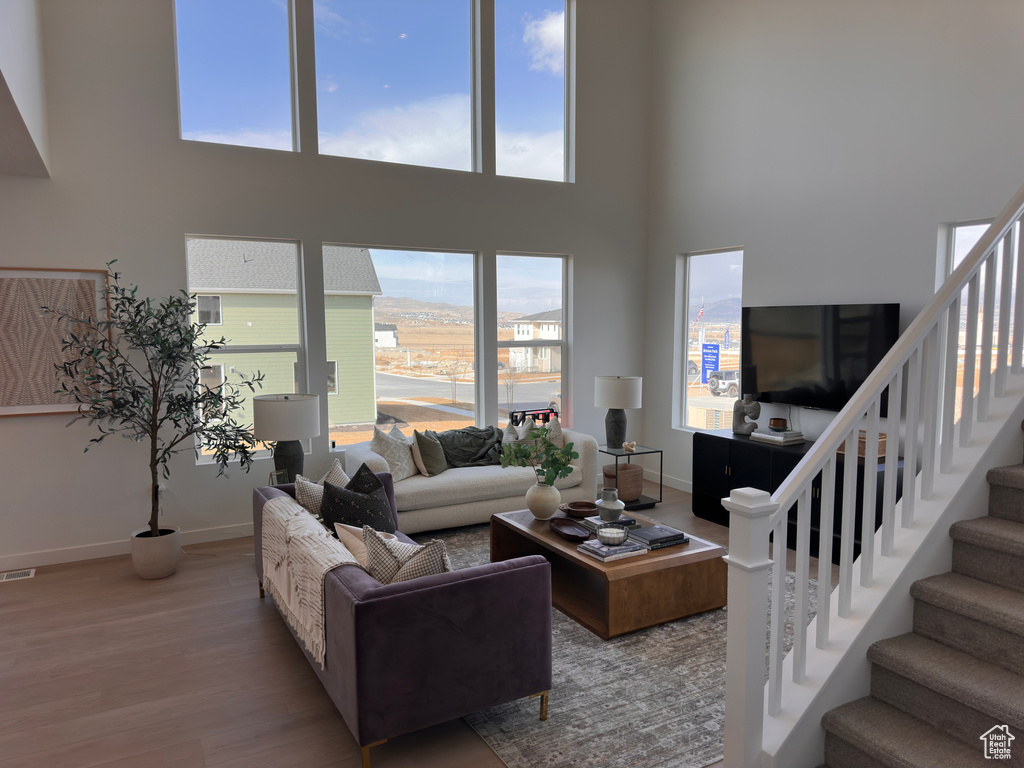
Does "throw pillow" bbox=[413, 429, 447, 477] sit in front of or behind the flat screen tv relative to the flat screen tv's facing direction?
in front

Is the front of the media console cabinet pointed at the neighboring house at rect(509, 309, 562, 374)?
no

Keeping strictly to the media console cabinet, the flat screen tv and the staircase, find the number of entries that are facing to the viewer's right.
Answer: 0

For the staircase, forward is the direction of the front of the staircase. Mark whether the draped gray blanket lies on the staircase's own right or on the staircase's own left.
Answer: on the staircase's own right

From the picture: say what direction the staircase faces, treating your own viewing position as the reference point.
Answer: facing the viewer and to the left of the viewer

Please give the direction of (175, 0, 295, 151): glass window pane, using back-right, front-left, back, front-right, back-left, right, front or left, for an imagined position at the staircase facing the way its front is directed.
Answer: front-right

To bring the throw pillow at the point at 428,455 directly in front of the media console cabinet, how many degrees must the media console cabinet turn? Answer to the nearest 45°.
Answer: approximately 45° to its right

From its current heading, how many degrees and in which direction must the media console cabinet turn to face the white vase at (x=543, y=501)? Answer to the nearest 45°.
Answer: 0° — it already faces it

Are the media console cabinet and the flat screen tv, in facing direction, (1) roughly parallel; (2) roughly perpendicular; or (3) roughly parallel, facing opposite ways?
roughly parallel

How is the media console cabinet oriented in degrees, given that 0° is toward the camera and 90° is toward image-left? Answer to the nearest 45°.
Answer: approximately 45°

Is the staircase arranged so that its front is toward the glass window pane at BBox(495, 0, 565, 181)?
no

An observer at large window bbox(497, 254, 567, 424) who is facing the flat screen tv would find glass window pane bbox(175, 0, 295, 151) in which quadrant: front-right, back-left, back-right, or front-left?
back-right

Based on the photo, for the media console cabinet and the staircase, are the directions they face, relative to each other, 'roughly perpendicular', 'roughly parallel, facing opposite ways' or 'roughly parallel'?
roughly parallel

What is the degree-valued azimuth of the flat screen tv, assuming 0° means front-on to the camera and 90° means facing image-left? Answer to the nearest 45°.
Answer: approximately 45°
